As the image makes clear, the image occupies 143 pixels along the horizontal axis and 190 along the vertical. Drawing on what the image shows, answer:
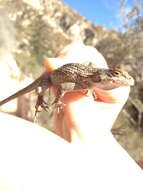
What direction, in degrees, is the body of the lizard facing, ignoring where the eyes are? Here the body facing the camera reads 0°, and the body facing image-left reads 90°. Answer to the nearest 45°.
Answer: approximately 270°
